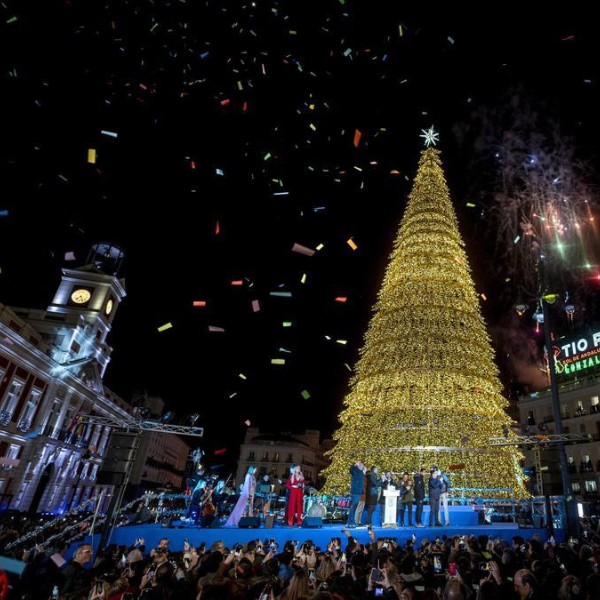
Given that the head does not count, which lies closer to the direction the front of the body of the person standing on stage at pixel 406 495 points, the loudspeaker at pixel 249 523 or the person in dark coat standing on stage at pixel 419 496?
the loudspeaker

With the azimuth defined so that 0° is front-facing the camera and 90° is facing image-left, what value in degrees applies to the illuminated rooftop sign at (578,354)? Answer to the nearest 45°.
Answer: approximately 45°

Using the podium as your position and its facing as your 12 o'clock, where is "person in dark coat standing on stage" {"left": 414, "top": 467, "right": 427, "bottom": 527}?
The person in dark coat standing on stage is roughly at 8 o'clock from the podium.

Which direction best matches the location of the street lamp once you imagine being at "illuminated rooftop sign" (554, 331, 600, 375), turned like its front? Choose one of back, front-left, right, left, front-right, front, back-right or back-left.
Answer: front-left
